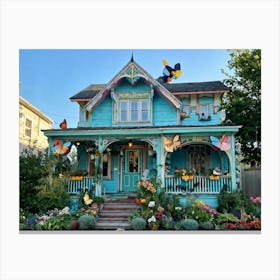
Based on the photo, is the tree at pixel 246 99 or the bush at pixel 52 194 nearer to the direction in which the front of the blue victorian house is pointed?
the bush

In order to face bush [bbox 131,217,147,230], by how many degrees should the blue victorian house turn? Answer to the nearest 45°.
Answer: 0° — it already faces it

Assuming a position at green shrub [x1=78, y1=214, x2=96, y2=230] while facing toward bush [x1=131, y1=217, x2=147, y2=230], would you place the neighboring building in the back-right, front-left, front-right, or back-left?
back-left

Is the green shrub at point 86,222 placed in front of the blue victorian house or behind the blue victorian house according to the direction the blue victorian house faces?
in front

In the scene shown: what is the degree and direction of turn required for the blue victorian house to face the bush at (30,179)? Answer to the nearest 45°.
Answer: approximately 45° to its right

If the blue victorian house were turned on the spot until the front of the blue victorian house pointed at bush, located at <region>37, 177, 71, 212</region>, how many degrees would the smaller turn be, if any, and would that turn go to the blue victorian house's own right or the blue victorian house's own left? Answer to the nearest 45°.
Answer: approximately 45° to the blue victorian house's own right

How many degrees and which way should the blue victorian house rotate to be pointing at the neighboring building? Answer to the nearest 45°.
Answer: approximately 135° to its right

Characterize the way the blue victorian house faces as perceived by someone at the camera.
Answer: facing the viewer

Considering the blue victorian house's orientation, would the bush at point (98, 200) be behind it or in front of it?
in front

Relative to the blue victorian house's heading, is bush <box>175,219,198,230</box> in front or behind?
in front

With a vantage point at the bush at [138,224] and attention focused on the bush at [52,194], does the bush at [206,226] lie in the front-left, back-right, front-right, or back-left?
back-right
